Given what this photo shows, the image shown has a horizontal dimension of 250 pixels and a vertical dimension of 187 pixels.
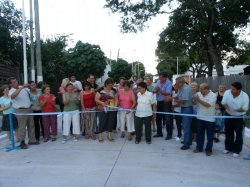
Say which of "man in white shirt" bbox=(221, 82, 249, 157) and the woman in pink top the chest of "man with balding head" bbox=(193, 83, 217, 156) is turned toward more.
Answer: the woman in pink top

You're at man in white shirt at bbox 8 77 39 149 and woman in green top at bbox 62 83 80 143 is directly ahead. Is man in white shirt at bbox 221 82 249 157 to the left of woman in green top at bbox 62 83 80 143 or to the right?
right

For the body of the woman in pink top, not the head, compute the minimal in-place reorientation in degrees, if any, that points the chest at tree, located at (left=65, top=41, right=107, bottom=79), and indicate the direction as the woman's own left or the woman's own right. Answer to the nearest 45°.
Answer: approximately 180°

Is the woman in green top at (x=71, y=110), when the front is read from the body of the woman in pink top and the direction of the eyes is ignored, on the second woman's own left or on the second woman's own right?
on the second woman's own right

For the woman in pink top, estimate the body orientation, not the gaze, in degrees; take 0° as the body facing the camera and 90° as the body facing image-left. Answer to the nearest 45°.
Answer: approximately 0°
